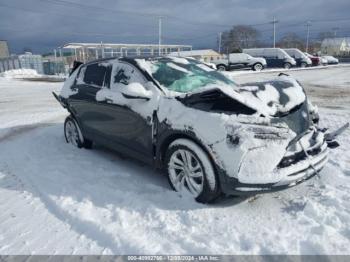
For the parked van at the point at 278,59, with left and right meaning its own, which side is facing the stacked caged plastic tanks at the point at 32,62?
back

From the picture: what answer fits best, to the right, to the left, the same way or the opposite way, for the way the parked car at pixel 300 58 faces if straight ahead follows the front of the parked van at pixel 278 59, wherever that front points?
the same way

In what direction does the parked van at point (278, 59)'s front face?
to the viewer's right

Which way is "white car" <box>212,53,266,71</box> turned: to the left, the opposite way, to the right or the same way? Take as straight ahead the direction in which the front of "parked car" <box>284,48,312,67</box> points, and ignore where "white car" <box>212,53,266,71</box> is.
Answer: the same way

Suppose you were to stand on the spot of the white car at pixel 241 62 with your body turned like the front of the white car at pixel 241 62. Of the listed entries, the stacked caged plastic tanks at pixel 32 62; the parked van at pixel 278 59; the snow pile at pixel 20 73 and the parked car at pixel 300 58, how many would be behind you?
2

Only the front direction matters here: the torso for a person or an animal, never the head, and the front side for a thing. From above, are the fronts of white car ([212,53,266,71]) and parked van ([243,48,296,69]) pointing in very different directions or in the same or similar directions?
same or similar directions

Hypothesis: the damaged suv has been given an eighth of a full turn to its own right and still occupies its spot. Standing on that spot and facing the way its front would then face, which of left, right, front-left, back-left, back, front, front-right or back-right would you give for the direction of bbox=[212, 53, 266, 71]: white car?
back

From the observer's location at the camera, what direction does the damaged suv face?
facing the viewer and to the right of the viewer

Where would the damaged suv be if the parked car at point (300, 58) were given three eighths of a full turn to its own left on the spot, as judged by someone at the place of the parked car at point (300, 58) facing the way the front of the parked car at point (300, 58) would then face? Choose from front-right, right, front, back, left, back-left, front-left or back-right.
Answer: back-left

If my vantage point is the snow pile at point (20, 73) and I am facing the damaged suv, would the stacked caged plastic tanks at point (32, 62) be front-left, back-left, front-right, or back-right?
back-left
